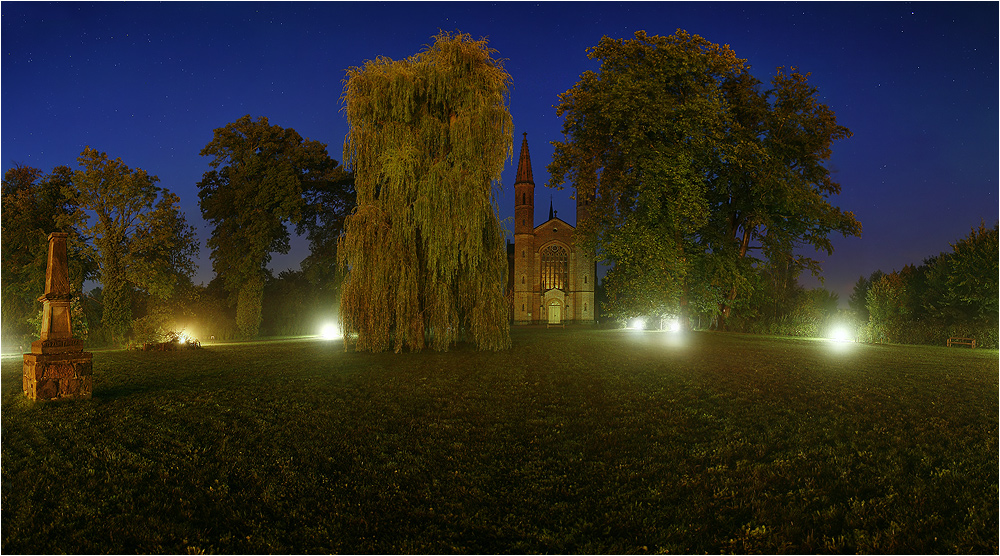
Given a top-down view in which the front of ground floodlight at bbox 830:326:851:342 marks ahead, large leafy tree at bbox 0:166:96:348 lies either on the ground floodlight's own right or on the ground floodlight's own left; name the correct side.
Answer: on the ground floodlight's own right

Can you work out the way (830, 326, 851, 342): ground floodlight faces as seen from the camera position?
facing the viewer

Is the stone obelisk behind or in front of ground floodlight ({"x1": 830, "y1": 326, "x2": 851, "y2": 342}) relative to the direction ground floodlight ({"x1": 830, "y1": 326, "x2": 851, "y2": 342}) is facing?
in front

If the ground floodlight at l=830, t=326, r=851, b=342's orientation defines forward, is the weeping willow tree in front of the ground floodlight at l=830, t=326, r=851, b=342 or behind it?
in front
